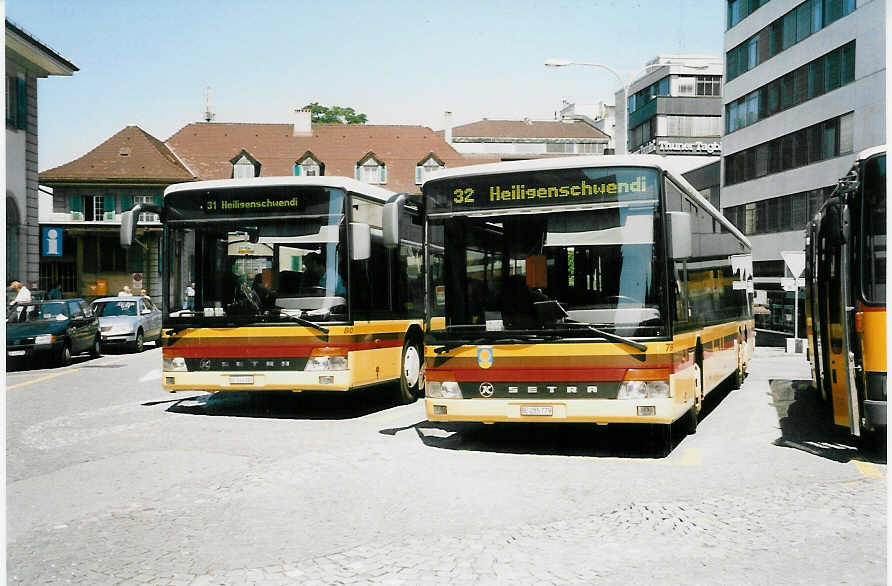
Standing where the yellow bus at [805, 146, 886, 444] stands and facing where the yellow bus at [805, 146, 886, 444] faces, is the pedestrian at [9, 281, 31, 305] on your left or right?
on your right

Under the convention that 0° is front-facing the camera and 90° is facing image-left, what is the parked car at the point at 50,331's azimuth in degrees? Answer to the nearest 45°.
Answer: approximately 45°

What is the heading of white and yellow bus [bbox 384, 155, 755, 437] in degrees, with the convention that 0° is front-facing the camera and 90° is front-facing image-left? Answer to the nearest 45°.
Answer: approximately 0°

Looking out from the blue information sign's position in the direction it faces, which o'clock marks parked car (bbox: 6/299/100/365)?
The parked car is roughly at 12 o'clock from the blue information sign.

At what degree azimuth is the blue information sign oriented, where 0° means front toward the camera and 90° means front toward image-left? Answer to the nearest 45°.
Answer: approximately 0°

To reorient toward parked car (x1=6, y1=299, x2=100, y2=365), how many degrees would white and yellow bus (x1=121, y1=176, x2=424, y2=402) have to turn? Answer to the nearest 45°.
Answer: approximately 90° to its right
